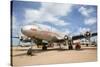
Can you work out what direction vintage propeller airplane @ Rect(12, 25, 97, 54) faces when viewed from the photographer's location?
facing the viewer and to the left of the viewer
